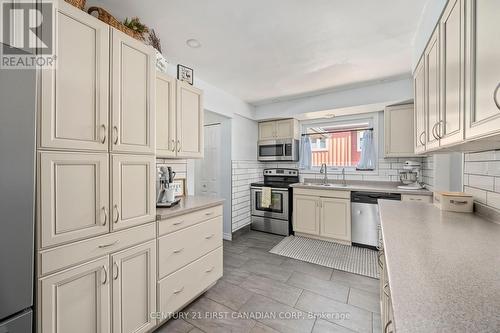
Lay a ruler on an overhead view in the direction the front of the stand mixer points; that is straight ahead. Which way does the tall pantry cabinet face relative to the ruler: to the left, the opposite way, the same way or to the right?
the opposite way

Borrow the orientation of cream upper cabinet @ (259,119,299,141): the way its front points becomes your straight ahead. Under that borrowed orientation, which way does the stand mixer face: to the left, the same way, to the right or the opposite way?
to the right

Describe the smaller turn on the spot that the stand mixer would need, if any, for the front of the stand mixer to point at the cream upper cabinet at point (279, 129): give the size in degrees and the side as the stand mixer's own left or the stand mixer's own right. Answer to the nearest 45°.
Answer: approximately 45° to the stand mixer's own right

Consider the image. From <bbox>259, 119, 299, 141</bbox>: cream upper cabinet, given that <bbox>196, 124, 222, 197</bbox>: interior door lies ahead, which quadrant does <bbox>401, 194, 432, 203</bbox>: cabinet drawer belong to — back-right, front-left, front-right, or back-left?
back-left

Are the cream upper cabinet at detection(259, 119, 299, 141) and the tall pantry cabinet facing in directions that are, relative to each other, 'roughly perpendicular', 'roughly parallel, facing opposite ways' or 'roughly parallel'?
roughly perpendicular

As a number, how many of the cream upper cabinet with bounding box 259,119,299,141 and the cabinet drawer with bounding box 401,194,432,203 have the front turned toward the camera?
2

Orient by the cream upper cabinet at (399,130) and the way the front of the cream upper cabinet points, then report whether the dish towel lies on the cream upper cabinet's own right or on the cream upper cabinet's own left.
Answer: on the cream upper cabinet's own right

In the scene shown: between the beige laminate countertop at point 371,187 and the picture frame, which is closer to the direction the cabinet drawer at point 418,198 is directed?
the picture frame
